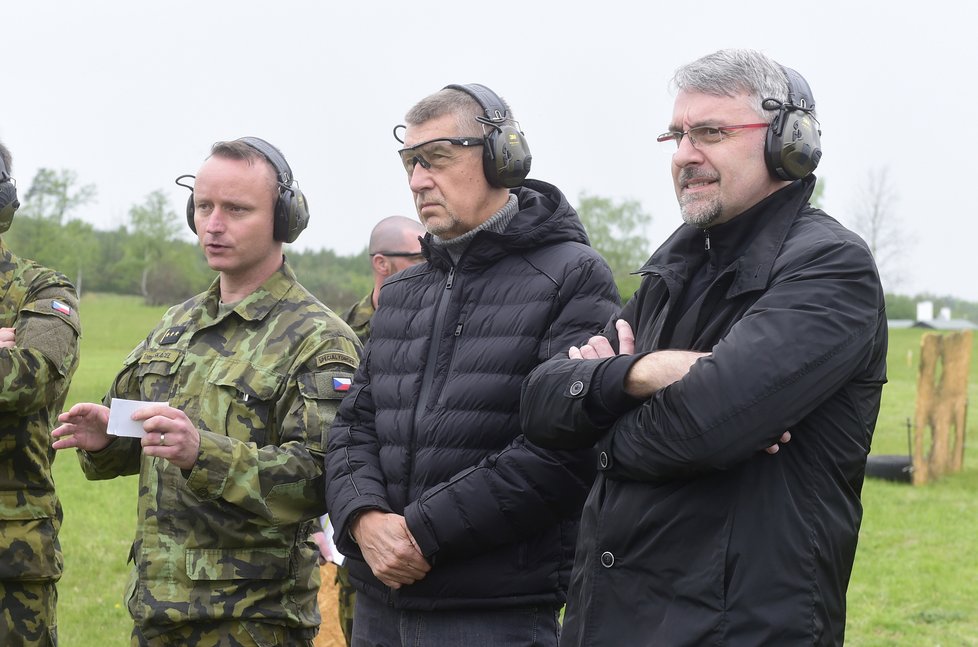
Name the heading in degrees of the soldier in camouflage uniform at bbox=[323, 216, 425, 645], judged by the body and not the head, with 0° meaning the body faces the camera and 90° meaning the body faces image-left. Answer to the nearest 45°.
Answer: approximately 315°

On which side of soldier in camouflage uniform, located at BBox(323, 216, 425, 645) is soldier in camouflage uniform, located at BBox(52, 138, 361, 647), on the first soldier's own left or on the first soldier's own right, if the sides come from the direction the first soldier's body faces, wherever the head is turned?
on the first soldier's own right

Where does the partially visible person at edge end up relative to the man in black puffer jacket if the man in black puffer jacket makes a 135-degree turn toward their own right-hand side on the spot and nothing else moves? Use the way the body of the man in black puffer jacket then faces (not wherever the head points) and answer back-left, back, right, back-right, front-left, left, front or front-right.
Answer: front-left

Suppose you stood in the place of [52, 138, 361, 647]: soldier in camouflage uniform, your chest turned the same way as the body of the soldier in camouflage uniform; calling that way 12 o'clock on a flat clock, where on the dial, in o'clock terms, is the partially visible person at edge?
The partially visible person at edge is roughly at 3 o'clock from the soldier in camouflage uniform.

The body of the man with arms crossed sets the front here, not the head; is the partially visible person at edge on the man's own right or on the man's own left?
on the man's own right

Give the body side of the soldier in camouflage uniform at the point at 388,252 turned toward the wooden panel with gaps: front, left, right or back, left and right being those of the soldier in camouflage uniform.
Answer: left

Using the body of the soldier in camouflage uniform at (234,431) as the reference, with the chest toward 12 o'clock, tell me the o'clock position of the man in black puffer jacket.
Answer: The man in black puffer jacket is roughly at 9 o'clock from the soldier in camouflage uniform.

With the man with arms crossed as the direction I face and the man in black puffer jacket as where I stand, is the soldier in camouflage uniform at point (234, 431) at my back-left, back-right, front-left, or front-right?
back-right
